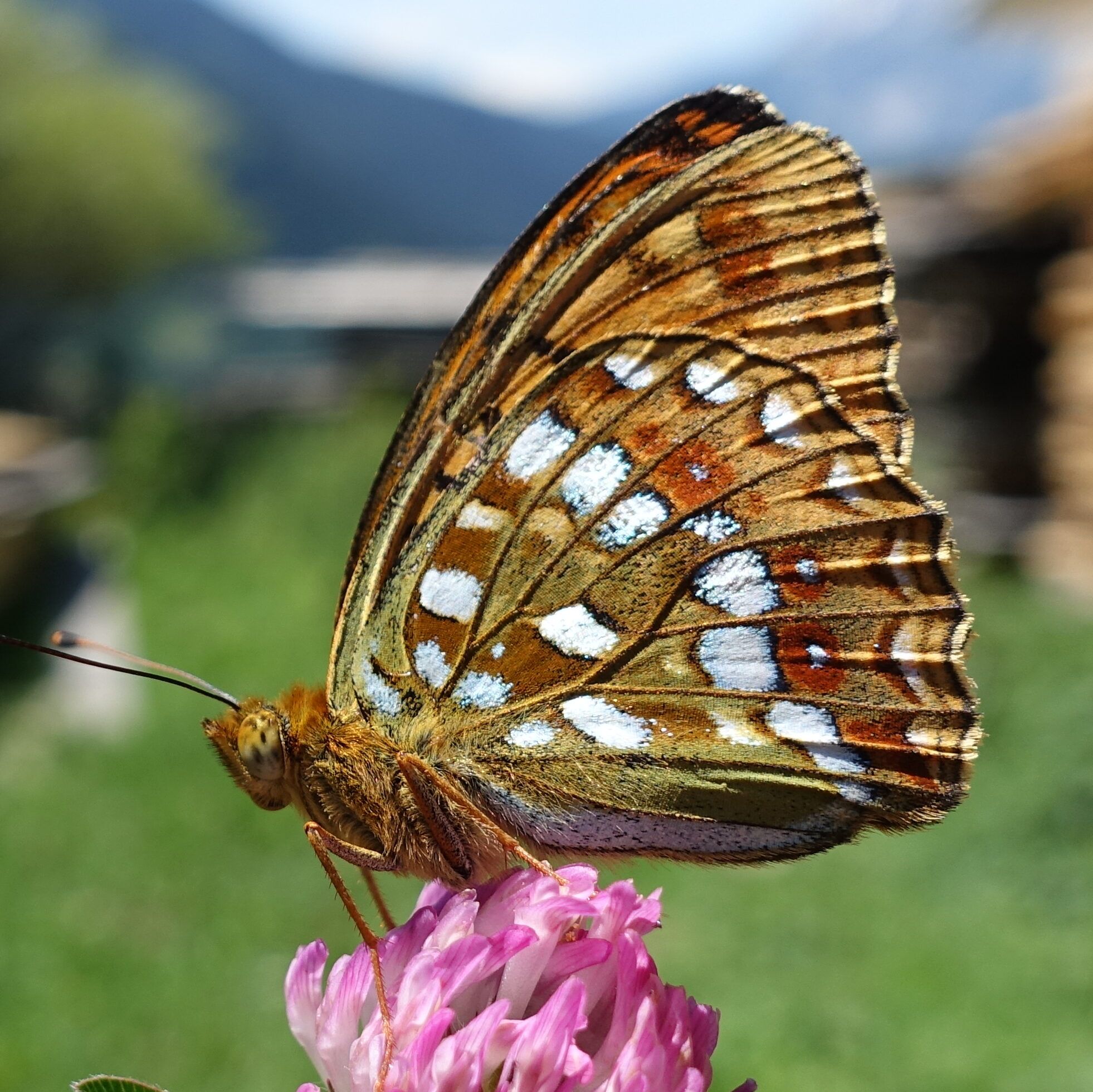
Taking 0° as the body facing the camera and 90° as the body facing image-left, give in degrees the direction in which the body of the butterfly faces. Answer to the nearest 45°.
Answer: approximately 90°

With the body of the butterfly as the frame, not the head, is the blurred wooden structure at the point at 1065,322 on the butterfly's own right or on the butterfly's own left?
on the butterfly's own right

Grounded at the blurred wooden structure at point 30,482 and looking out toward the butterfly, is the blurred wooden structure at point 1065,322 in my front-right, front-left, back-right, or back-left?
front-left

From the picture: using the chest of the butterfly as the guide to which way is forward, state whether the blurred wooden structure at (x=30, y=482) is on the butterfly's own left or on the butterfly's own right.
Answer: on the butterfly's own right
